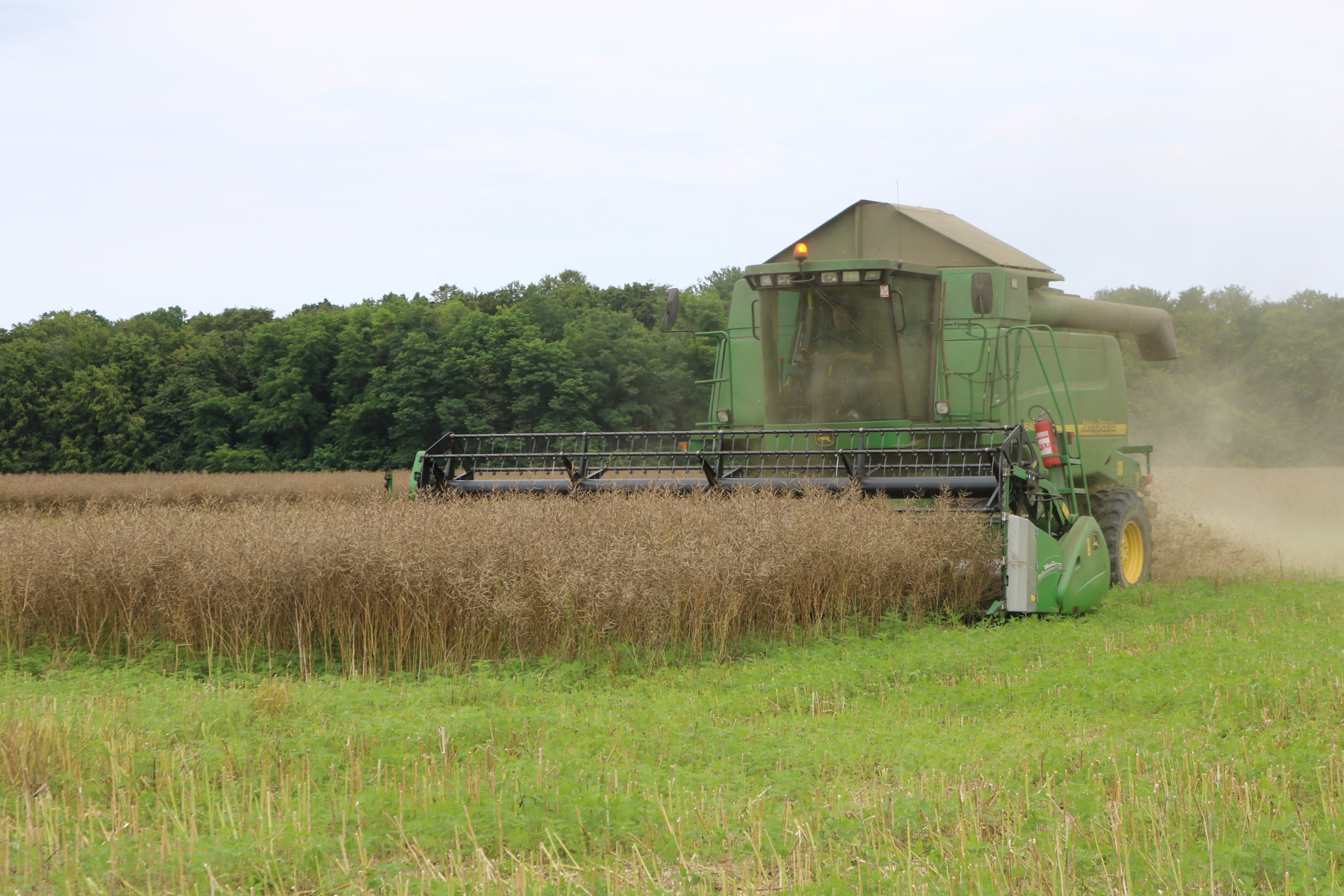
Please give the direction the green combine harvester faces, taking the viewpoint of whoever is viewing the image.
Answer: facing the viewer and to the left of the viewer

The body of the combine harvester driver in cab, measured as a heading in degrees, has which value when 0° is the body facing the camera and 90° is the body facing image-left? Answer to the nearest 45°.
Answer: approximately 45°

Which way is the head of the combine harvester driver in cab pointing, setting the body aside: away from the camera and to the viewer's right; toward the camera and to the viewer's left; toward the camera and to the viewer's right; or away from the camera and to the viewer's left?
toward the camera and to the viewer's left
